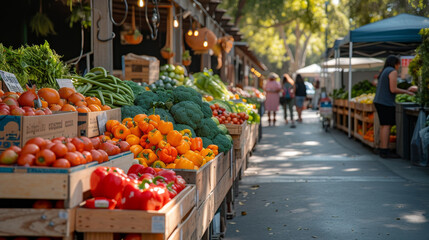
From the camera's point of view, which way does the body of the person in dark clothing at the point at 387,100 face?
to the viewer's right

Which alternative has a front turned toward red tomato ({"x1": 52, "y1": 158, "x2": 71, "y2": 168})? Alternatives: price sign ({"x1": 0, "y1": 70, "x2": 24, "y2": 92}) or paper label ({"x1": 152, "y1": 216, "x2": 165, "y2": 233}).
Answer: the price sign

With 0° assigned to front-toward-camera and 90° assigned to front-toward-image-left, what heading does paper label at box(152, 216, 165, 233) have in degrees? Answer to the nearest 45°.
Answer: approximately 0°

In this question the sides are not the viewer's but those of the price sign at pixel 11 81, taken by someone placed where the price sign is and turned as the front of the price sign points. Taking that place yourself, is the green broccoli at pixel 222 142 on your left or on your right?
on your left

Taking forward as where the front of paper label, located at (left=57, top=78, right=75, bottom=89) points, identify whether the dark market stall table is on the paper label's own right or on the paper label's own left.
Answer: on the paper label's own left

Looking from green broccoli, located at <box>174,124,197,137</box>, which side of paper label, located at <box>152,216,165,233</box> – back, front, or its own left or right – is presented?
back

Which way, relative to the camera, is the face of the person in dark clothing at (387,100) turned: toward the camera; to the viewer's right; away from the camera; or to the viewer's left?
to the viewer's right

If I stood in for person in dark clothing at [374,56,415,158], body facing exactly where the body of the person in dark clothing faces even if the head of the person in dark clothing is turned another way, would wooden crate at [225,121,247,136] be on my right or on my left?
on my right

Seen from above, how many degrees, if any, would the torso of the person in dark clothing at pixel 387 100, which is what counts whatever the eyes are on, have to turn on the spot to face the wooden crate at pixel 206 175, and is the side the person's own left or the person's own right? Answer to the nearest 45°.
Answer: approximately 90° to the person's own right

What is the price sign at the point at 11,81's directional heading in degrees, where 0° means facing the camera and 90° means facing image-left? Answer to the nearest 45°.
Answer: approximately 0°

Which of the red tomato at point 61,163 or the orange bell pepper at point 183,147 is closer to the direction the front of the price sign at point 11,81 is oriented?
the red tomato

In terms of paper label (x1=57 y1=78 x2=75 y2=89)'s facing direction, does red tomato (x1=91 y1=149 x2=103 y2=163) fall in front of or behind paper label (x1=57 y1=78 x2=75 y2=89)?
in front
